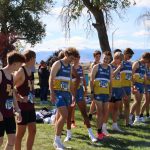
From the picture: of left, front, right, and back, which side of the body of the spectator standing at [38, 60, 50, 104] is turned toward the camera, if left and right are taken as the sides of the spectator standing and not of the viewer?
front

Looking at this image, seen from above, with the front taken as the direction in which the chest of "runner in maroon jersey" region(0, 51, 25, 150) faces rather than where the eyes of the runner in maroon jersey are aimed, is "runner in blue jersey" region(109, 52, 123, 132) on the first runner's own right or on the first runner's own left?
on the first runner's own left

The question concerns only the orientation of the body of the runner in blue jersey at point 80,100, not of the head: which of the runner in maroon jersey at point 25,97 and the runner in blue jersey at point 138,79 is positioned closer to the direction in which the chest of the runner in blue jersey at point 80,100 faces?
the runner in maroon jersey

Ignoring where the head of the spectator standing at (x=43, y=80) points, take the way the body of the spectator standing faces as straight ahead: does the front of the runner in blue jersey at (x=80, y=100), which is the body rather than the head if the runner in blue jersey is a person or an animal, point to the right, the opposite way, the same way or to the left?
the same way

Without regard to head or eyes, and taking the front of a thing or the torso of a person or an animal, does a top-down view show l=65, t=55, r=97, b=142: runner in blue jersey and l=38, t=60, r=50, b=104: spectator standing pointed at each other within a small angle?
no

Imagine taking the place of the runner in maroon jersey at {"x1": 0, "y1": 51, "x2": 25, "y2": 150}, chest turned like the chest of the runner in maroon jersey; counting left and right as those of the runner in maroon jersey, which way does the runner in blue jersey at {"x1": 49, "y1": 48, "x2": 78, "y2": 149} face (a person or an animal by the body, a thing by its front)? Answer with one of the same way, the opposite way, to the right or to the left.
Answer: the same way

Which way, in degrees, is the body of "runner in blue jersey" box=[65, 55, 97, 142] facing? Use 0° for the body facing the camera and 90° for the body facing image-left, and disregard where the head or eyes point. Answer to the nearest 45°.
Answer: approximately 0°

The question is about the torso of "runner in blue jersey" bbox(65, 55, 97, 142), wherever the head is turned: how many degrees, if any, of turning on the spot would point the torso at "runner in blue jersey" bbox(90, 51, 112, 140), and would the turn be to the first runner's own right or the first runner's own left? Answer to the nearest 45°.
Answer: approximately 90° to the first runner's own left

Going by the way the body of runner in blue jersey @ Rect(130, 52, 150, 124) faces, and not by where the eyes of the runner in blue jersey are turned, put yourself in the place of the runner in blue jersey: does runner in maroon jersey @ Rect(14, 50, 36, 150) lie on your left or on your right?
on your right

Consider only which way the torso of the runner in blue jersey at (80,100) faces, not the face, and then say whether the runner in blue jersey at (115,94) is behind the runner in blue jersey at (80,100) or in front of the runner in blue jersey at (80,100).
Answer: behind

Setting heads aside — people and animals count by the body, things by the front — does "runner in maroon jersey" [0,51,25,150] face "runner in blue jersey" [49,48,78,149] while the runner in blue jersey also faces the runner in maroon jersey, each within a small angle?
no
